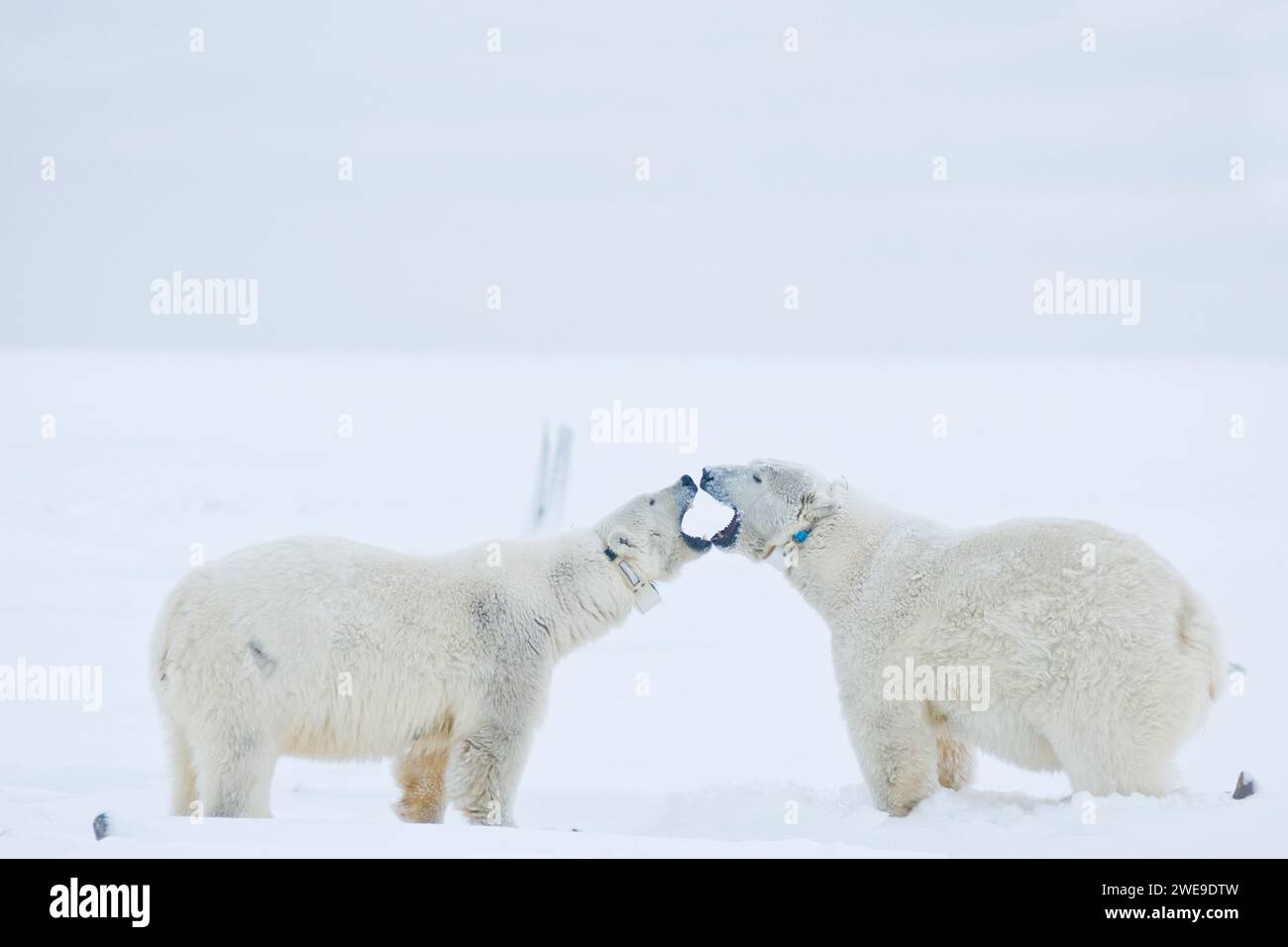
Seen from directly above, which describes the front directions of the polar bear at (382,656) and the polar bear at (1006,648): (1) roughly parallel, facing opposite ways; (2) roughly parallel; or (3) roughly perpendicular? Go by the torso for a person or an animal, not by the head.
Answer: roughly parallel, facing opposite ways

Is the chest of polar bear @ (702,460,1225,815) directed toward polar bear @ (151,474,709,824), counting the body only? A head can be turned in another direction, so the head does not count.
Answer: yes

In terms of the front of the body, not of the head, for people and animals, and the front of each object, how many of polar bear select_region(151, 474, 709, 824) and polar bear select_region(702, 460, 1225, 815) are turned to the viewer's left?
1

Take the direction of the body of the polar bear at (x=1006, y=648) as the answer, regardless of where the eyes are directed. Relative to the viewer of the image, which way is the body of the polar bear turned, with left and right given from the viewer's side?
facing to the left of the viewer

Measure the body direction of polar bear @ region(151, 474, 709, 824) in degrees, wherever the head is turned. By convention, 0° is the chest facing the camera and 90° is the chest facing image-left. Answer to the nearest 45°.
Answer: approximately 270°

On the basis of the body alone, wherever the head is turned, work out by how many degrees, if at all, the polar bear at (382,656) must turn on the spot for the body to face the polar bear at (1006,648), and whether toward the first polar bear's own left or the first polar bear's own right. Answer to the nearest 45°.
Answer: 0° — it already faces it
